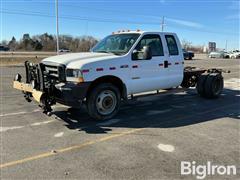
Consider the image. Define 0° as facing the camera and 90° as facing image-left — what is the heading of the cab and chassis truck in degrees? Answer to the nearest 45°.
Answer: approximately 45°
